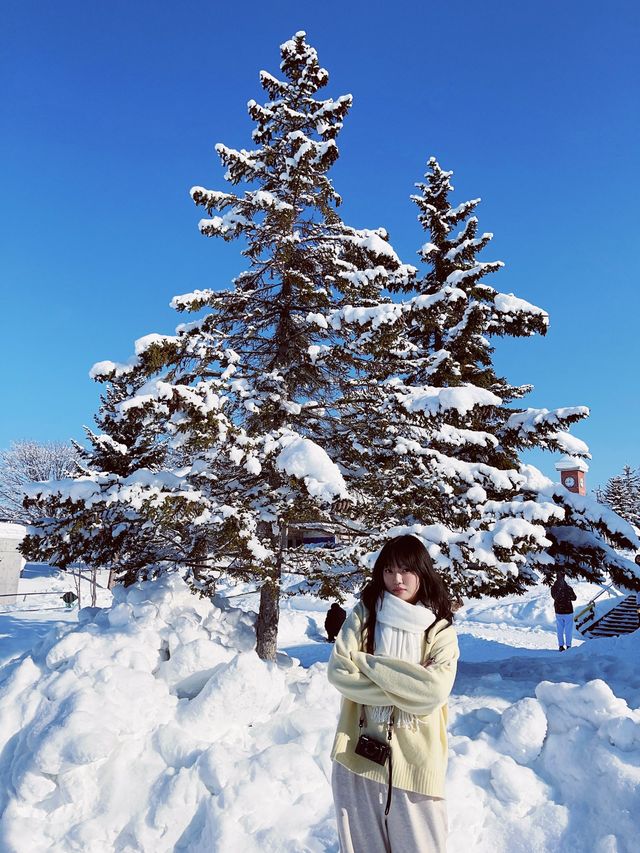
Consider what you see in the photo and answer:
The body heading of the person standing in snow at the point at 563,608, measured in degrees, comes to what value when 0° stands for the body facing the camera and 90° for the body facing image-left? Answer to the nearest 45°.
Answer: approximately 180°

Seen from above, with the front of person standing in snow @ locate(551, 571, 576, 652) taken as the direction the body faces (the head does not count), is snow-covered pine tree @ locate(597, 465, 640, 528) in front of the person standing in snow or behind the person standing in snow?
in front

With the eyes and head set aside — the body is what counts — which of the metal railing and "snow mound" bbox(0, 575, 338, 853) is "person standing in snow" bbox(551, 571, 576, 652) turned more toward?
the metal railing

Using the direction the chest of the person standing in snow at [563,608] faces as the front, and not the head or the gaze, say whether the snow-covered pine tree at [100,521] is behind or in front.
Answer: behind

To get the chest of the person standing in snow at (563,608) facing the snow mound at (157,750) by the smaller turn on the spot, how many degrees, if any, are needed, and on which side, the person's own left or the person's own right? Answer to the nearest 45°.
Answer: approximately 180°

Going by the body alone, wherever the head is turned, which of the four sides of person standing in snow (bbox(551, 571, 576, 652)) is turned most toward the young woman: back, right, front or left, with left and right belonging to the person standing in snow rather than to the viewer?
back

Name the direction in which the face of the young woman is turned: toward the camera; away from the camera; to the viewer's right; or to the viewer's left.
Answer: toward the camera

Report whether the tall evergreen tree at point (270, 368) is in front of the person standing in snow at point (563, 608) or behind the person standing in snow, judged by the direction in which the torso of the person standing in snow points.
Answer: behind
